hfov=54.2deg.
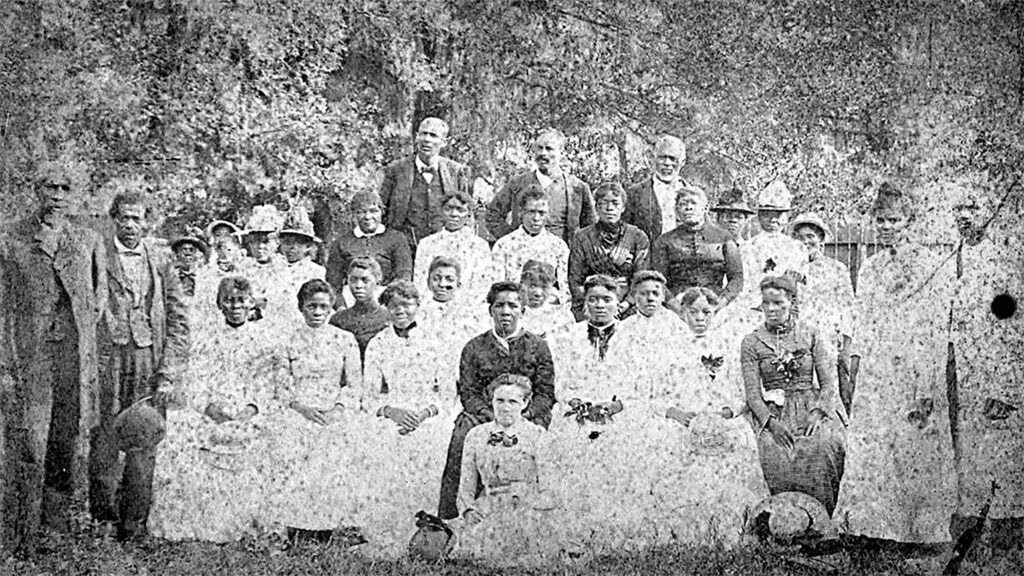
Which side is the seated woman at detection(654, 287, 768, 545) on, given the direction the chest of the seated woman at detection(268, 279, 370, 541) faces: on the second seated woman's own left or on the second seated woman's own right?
on the second seated woman's own left

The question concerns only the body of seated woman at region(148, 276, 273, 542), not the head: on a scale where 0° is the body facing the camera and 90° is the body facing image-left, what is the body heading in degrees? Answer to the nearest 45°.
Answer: approximately 0°

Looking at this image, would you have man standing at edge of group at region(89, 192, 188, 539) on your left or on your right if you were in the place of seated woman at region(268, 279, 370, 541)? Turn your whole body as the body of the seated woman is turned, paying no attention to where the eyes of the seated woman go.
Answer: on your right

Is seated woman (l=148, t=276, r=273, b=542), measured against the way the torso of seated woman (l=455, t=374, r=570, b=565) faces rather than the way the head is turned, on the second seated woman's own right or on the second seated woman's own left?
on the second seated woman's own right

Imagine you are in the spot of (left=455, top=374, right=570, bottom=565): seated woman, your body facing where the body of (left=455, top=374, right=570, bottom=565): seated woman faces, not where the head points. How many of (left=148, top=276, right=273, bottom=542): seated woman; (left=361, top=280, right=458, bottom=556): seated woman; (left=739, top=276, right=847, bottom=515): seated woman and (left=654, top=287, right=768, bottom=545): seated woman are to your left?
2

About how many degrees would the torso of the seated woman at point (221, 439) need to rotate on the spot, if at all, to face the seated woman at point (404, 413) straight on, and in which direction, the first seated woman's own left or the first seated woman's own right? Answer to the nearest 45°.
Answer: approximately 90° to the first seated woman's own left

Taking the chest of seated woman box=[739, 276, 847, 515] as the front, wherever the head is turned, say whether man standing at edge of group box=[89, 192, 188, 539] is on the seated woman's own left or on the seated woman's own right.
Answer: on the seated woman's own right

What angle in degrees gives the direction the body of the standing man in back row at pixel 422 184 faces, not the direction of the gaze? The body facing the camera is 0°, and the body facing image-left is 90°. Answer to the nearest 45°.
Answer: approximately 0°
